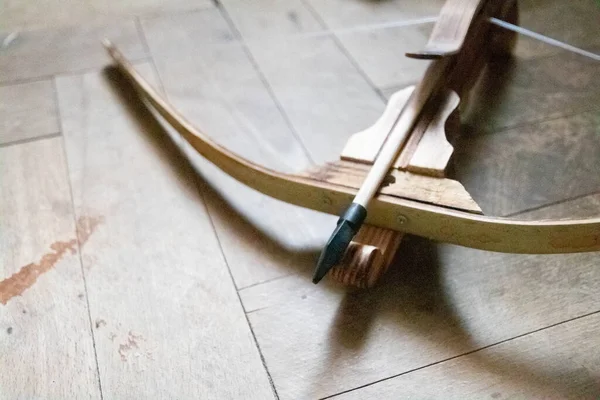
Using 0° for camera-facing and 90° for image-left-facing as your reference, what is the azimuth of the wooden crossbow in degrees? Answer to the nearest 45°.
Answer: approximately 45°
